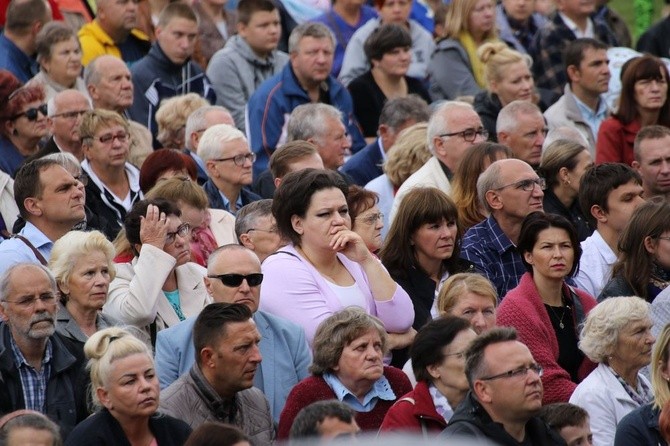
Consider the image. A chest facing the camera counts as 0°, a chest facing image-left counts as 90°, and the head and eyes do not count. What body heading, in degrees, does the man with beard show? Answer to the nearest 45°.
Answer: approximately 315°

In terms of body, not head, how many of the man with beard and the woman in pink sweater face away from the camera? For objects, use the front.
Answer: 0

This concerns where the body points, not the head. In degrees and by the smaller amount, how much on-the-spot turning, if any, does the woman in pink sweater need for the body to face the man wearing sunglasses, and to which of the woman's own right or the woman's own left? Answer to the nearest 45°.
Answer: approximately 90° to the woman's own right

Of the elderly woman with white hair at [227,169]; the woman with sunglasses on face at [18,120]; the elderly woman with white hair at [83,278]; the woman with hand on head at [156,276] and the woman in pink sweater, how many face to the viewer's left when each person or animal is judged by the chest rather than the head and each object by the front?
0

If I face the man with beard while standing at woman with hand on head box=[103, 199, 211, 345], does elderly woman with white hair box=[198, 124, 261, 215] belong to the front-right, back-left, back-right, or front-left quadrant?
back-right

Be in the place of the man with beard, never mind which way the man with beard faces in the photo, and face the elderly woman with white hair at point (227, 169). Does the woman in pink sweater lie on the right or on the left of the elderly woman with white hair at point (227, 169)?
right

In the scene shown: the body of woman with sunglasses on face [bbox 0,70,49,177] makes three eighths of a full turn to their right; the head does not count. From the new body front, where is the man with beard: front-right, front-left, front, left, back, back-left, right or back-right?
left

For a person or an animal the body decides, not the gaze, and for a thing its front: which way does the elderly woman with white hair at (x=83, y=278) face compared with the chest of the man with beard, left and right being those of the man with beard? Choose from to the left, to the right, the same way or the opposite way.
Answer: the same way

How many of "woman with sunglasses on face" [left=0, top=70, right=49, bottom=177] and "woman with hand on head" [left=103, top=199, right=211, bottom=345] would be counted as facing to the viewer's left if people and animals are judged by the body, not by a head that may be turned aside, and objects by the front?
0

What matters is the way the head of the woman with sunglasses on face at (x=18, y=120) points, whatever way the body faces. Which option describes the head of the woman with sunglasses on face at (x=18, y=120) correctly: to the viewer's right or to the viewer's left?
to the viewer's right

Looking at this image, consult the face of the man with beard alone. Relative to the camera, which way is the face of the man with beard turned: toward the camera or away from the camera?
toward the camera

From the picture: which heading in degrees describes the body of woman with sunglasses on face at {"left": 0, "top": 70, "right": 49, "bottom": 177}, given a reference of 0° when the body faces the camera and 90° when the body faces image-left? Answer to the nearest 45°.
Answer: approximately 315°

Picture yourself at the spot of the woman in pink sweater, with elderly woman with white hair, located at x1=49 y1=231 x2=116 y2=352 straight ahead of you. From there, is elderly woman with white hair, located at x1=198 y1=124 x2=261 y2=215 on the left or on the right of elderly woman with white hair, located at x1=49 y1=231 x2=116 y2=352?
right

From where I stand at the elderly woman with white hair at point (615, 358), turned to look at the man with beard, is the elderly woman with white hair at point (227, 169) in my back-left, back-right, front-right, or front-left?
front-right

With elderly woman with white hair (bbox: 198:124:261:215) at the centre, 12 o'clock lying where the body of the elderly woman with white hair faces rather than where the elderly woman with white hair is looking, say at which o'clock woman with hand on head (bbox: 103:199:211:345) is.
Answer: The woman with hand on head is roughly at 2 o'clock from the elderly woman with white hair.

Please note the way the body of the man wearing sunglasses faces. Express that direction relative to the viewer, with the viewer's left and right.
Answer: facing the viewer and to the right of the viewer
